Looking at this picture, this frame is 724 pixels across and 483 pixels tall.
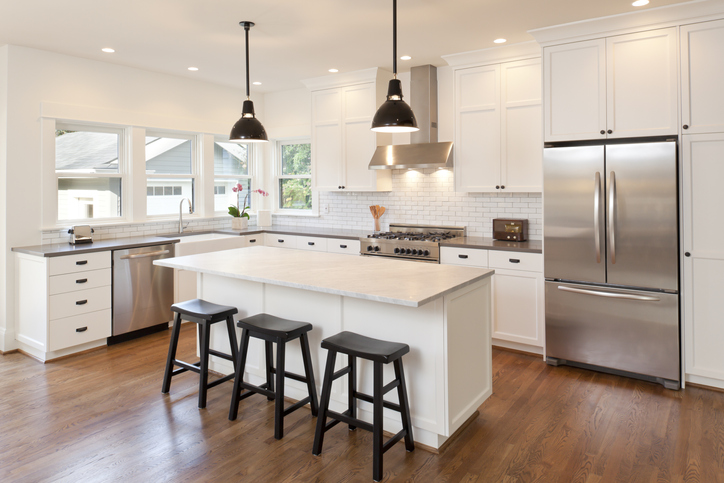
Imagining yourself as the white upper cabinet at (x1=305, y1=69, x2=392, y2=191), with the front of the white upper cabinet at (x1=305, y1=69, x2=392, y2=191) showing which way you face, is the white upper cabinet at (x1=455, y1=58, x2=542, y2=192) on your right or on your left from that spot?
on your left

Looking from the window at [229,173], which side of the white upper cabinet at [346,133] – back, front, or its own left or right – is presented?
right

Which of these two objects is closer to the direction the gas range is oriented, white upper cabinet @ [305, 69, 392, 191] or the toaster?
the toaster

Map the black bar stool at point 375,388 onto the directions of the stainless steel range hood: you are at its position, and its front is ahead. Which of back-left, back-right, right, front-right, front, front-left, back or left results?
front-left

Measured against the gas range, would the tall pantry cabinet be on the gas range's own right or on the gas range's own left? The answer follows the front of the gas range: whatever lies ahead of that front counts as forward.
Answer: on the gas range's own left

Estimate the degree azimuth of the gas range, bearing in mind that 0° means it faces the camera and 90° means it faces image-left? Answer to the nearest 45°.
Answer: approximately 45°

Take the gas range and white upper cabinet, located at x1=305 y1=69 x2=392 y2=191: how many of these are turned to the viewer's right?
0

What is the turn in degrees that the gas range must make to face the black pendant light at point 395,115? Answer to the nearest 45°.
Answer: approximately 45° to its left

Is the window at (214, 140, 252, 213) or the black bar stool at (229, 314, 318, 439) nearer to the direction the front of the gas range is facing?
the black bar stool

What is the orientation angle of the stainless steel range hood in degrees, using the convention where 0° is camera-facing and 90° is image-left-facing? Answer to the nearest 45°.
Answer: approximately 45°
